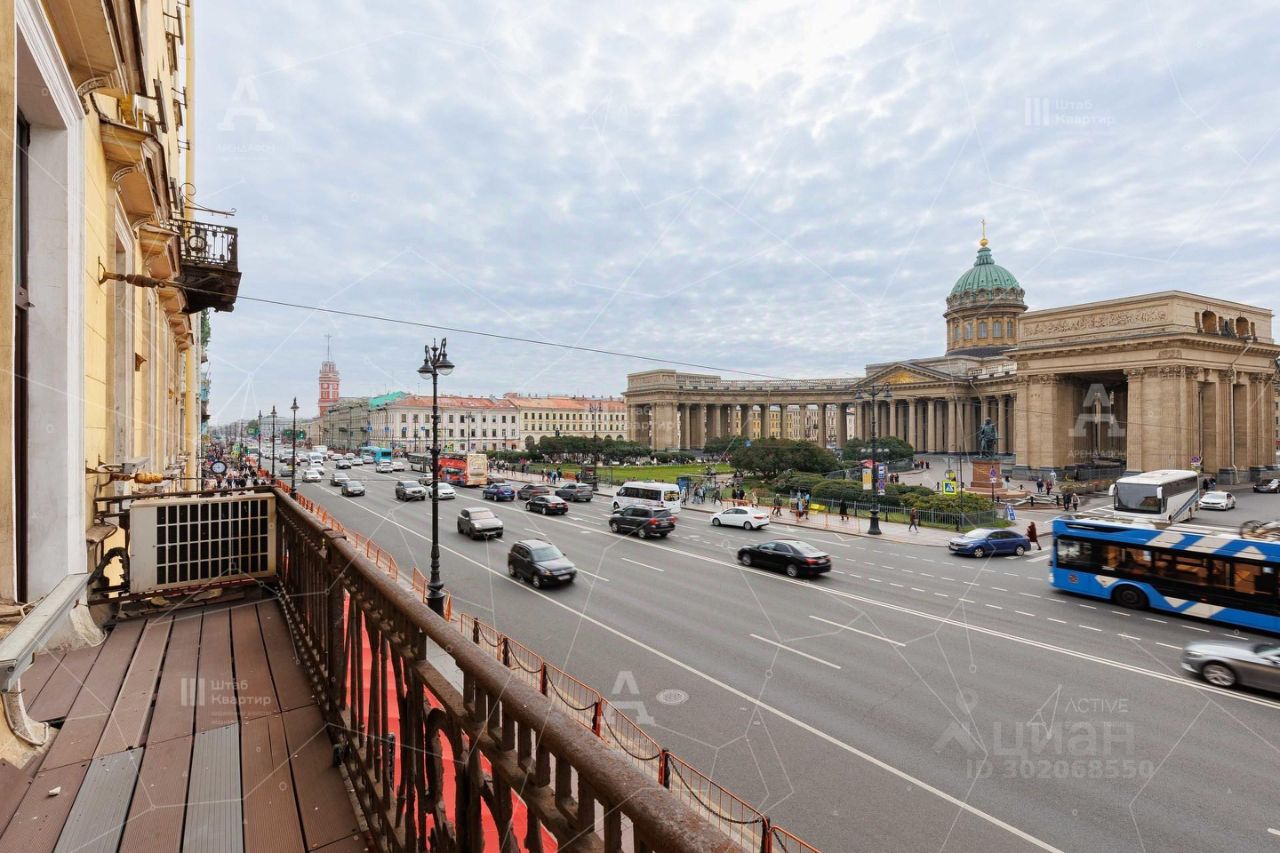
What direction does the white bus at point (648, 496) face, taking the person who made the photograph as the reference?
facing away from the viewer and to the left of the viewer

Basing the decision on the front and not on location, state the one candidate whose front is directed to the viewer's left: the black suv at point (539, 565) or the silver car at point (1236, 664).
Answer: the silver car

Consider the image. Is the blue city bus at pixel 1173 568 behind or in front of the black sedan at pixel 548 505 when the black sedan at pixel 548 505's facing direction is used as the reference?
behind

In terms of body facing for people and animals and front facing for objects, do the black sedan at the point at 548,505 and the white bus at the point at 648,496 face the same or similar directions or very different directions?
same or similar directions

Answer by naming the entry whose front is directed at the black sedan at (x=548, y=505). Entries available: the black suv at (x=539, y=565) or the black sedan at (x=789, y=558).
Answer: the black sedan at (x=789, y=558)

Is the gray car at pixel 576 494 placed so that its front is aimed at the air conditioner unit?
no

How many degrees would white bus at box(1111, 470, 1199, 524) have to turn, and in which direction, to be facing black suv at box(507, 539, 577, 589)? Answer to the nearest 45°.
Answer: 0° — it already faces it

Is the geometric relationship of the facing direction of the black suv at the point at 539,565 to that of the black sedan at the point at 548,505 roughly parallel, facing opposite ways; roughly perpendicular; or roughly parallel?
roughly parallel, facing opposite ways

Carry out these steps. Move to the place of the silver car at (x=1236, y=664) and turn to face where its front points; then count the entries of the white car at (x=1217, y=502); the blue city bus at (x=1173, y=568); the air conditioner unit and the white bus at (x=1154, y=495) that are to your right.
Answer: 3

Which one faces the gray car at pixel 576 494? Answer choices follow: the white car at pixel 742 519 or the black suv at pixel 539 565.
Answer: the white car

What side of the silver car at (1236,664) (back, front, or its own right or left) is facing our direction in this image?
left

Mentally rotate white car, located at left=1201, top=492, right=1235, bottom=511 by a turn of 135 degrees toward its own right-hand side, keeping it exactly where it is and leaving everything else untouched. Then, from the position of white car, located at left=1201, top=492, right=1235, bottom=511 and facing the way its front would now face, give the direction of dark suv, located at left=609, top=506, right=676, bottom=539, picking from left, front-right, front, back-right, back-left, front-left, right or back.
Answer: back-left

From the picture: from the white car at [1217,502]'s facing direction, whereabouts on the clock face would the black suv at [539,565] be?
The black suv is roughly at 11 o'clock from the white car.

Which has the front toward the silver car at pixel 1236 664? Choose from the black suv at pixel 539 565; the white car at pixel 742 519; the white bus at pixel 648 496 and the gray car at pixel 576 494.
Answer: the black suv

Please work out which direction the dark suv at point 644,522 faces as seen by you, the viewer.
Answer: facing away from the viewer and to the left of the viewer

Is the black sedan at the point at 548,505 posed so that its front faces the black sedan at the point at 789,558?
no
